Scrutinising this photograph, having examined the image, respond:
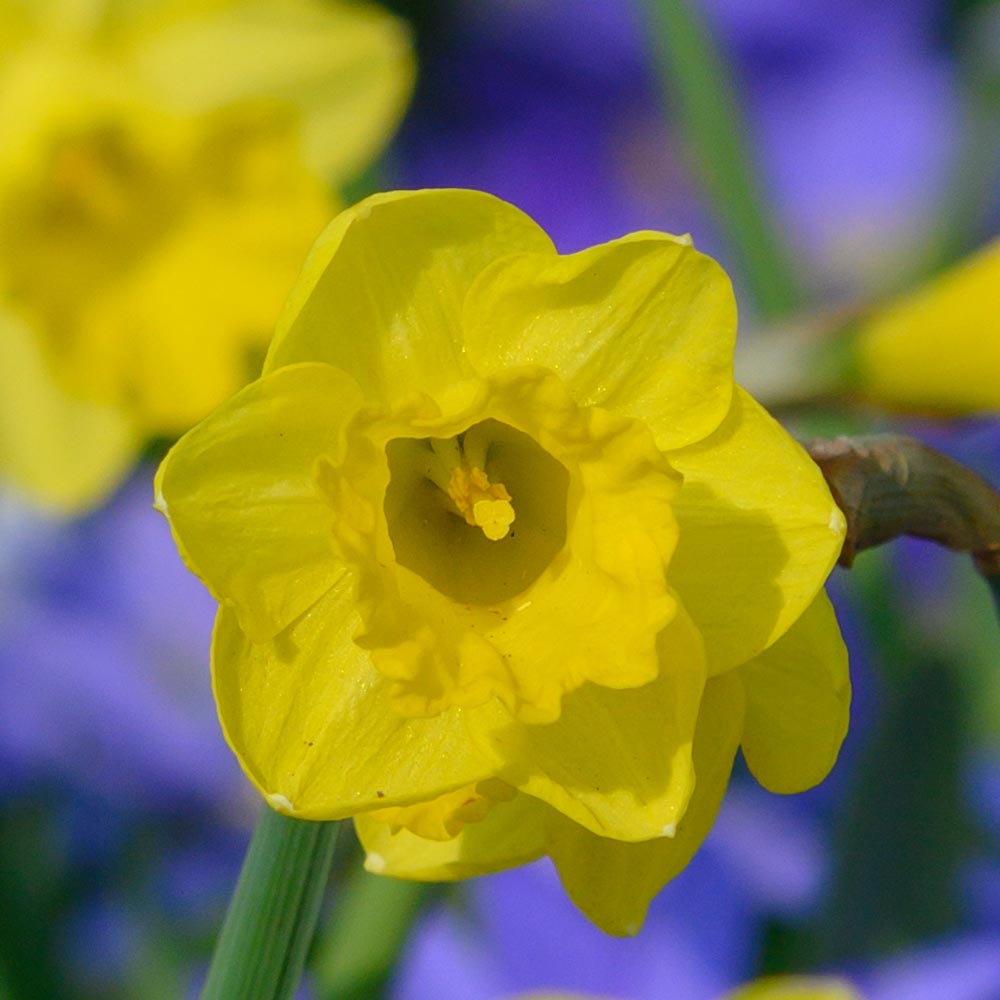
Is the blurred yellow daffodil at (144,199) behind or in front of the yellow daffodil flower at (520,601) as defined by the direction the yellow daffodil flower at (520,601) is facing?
behind

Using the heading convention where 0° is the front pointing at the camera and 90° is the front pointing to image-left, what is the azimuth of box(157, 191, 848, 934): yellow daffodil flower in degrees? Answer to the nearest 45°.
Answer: approximately 0°
